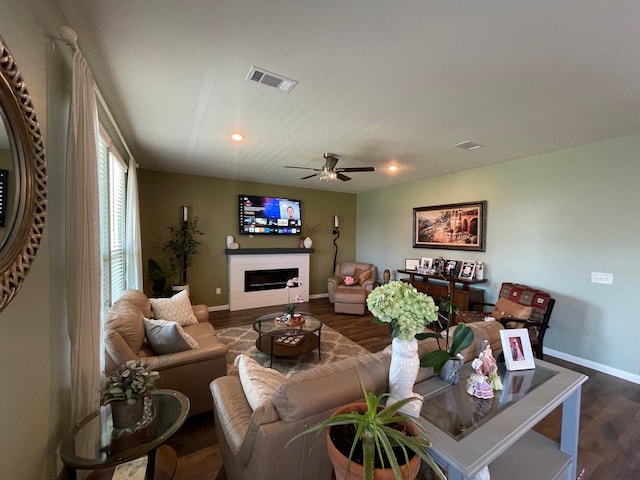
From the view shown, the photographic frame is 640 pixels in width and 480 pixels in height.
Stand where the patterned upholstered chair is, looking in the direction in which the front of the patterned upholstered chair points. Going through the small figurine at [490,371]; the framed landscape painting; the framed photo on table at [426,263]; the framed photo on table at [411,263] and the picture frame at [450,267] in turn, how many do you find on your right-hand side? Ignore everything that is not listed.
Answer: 4

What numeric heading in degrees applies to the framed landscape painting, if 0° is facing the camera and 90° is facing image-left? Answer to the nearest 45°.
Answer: approximately 45°

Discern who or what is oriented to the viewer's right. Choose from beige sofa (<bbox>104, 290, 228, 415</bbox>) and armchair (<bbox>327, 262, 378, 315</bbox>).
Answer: the beige sofa

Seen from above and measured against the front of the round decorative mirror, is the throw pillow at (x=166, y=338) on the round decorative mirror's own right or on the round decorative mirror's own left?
on the round decorative mirror's own left

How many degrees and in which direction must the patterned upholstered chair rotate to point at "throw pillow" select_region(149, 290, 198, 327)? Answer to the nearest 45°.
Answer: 0° — it already faces it

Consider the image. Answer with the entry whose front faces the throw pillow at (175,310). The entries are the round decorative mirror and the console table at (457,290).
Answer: the console table

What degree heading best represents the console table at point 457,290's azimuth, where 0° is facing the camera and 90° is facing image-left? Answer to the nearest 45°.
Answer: approximately 45°

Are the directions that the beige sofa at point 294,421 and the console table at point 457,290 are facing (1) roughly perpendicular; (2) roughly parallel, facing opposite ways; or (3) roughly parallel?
roughly perpendicular

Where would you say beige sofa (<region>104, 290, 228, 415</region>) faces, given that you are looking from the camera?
facing to the right of the viewer

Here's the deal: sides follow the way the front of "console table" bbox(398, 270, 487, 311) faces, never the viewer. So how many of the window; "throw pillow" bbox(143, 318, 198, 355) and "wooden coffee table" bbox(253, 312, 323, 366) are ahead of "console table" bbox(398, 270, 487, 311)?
3

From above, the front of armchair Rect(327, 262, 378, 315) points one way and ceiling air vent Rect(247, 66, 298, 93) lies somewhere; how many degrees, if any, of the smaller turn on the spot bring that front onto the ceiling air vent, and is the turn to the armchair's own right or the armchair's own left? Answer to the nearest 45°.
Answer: approximately 45° to the armchair's own left
